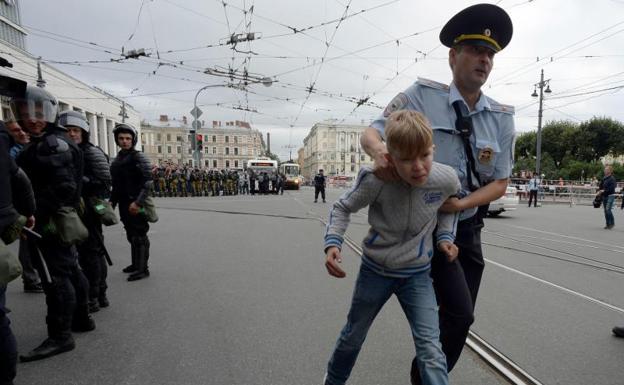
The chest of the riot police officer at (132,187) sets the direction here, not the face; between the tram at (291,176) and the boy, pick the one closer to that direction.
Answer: the boy

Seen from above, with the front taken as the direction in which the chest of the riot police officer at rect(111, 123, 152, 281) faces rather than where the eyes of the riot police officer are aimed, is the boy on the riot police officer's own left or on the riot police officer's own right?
on the riot police officer's own left

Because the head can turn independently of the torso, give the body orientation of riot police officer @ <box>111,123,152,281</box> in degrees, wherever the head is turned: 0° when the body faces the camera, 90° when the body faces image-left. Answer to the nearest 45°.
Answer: approximately 45°
